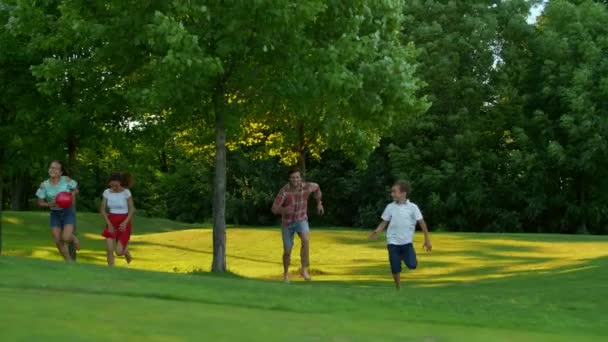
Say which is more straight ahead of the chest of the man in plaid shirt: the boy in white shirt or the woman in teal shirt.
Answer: the boy in white shirt

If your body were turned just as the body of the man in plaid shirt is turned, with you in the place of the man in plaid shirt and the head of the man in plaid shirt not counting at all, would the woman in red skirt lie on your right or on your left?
on your right

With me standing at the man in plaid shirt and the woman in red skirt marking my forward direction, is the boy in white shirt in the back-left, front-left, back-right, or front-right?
back-left

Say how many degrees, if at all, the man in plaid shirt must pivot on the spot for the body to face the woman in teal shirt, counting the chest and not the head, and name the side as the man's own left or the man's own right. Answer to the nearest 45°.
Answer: approximately 90° to the man's own right

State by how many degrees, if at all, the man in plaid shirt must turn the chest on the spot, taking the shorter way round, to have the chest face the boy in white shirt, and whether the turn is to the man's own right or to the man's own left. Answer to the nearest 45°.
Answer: approximately 45° to the man's own left

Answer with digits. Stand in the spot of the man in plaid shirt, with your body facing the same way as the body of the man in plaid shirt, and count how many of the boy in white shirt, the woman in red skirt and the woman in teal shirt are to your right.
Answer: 2

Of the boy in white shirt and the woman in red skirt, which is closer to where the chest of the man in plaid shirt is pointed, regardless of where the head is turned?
the boy in white shirt

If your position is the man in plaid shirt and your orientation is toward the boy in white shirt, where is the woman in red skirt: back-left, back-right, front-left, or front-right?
back-right

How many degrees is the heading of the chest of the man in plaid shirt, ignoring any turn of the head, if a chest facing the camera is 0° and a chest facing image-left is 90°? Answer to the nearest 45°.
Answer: approximately 0°
